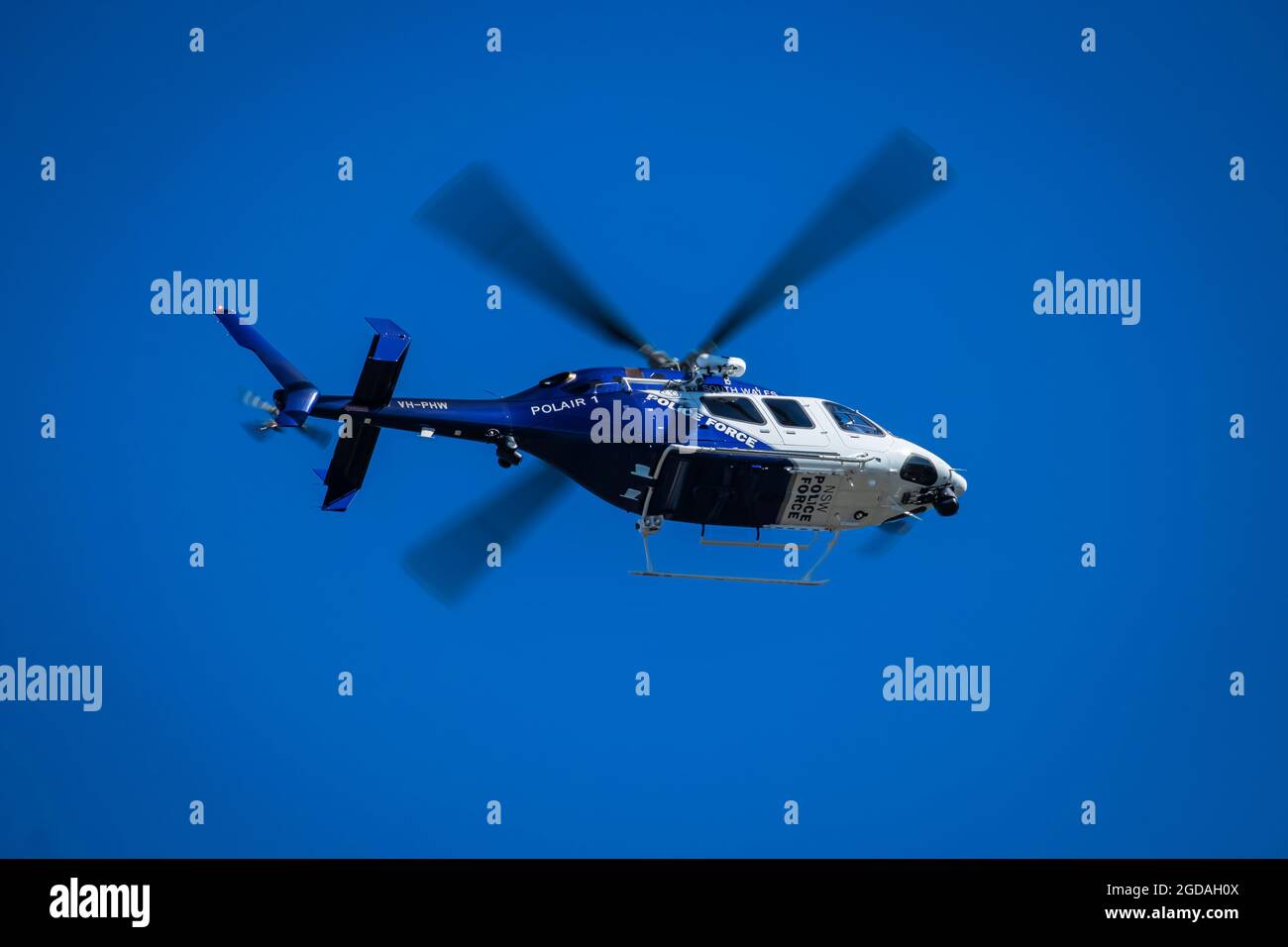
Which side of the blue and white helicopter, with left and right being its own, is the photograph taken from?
right
